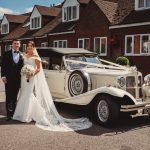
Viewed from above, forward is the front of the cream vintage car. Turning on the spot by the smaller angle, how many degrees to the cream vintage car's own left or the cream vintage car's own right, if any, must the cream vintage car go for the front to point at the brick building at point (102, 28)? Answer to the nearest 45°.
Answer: approximately 135° to the cream vintage car's own left

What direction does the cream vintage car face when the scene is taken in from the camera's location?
facing the viewer and to the right of the viewer

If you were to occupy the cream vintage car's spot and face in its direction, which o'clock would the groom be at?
The groom is roughly at 4 o'clock from the cream vintage car.
